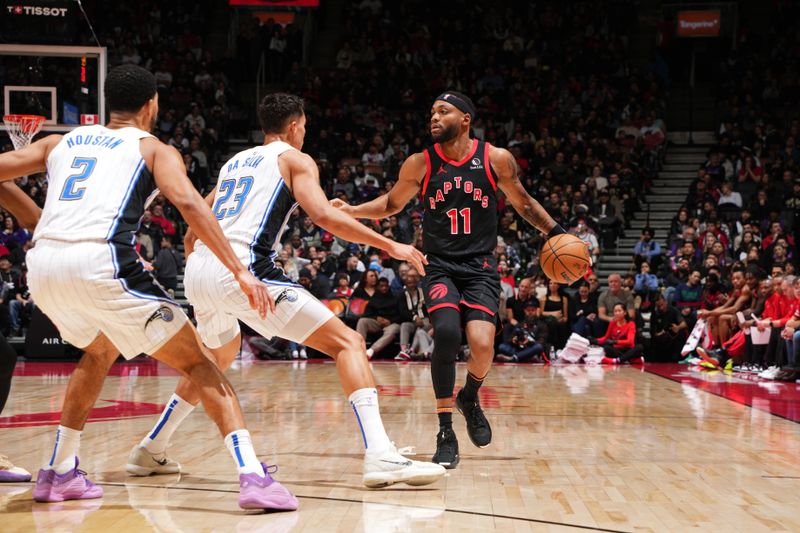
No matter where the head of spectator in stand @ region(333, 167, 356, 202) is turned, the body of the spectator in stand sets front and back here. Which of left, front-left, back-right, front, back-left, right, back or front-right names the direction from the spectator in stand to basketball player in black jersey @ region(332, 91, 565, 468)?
front

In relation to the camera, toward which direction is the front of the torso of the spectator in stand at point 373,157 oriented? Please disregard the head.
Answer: toward the camera

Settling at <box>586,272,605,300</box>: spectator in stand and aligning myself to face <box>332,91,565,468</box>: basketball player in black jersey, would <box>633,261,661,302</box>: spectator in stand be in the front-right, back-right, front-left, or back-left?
back-left

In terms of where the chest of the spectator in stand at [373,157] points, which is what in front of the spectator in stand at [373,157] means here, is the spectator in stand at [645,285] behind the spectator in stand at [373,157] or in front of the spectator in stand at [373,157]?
in front

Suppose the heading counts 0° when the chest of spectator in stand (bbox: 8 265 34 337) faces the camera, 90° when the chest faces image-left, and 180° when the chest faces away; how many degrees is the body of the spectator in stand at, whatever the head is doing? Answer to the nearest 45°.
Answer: approximately 315°

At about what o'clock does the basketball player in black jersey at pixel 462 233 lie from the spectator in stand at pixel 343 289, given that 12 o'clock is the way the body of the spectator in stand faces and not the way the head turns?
The basketball player in black jersey is roughly at 12 o'clock from the spectator in stand.

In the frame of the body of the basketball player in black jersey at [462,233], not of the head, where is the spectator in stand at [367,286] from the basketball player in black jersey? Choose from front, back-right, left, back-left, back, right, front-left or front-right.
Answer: back

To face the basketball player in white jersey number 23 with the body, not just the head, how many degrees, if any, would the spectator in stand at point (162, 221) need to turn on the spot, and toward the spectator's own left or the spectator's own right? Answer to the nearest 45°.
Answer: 0° — they already face them

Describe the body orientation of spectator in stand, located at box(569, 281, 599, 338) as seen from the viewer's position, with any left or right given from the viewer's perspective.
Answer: facing the viewer

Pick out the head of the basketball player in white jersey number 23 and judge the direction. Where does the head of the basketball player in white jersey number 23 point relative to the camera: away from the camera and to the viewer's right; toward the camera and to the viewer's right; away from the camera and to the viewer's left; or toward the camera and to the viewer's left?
away from the camera and to the viewer's right

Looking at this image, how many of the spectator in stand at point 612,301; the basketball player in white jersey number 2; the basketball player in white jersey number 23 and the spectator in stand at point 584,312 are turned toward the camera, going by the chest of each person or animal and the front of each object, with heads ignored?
2
